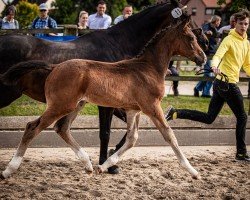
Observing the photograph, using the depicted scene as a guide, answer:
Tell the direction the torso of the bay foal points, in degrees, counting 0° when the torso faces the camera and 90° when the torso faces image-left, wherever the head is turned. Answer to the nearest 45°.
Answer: approximately 270°

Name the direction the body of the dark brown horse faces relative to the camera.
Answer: to the viewer's right

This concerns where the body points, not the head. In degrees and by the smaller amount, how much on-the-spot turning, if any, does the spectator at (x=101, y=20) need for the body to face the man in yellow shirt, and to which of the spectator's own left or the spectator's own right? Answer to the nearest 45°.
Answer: approximately 45° to the spectator's own left

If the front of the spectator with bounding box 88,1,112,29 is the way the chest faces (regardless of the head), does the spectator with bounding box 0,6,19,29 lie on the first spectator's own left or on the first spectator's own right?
on the first spectator's own right

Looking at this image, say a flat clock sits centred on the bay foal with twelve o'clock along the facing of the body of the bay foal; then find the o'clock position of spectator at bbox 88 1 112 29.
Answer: The spectator is roughly at 9 o'clock from the bay foal.

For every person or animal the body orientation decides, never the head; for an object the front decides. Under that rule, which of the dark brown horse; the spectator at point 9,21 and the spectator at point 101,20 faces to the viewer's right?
the dark brown horse

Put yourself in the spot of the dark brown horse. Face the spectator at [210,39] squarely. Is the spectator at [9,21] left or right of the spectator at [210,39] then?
left
